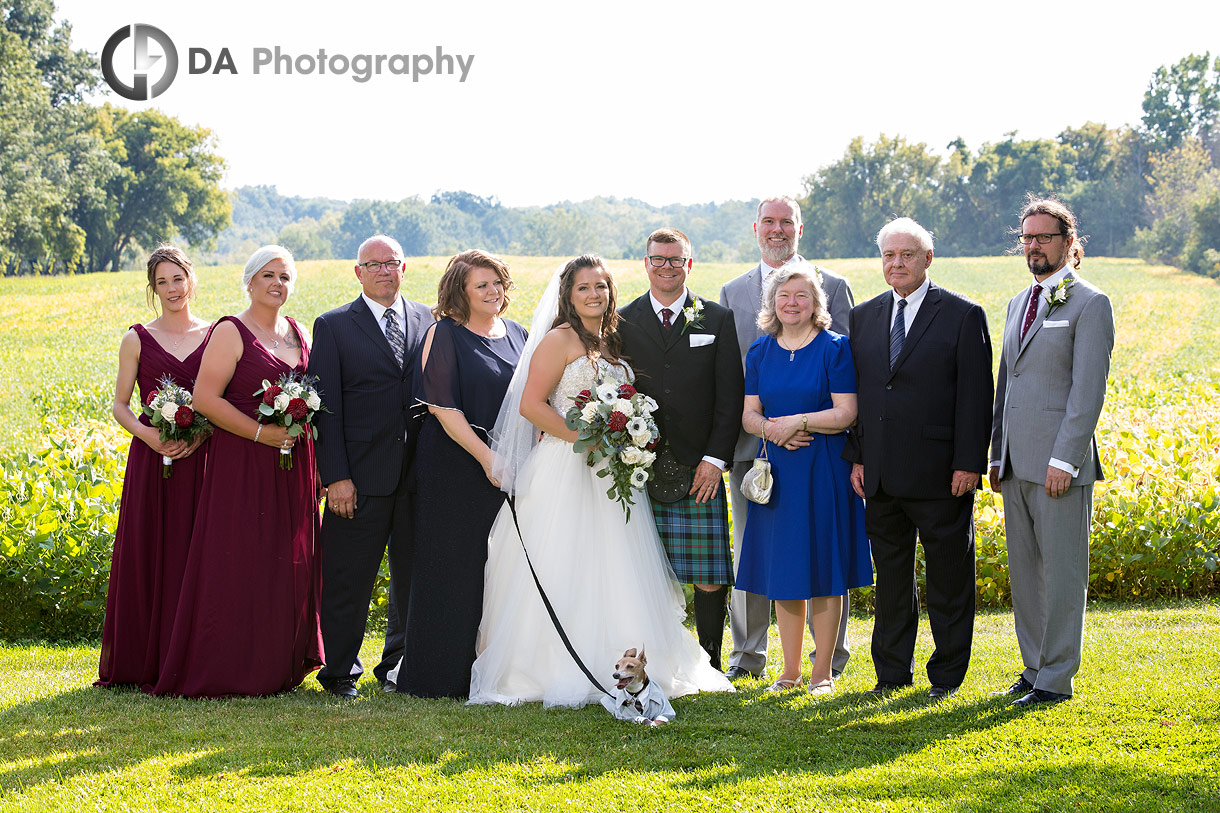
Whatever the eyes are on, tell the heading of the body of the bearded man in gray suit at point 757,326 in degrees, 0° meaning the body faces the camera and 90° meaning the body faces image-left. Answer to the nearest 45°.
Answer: approximately 0°

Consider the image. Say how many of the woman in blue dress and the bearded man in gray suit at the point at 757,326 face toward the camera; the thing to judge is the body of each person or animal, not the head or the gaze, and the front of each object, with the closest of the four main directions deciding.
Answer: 2

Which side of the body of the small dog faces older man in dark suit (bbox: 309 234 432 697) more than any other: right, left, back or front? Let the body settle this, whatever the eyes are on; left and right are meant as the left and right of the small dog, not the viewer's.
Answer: right

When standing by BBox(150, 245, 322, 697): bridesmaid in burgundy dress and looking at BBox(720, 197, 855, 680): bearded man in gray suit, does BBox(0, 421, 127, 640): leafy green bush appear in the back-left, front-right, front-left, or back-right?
back-left

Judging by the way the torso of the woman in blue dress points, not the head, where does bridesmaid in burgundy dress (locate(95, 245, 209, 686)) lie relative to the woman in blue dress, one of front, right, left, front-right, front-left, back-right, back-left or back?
right

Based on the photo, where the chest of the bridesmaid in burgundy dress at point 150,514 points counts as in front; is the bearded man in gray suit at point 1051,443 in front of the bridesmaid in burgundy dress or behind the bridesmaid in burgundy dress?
in front

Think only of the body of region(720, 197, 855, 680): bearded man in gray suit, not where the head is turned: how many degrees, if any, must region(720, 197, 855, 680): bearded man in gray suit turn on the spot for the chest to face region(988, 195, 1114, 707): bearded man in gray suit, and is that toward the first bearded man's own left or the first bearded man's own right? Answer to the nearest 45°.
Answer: approximately 45° to the first bearded man's own left

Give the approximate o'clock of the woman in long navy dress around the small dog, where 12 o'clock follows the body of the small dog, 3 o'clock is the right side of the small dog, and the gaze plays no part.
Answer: The woman in long navy dress is roughly at 3 o'clock from the small dog.

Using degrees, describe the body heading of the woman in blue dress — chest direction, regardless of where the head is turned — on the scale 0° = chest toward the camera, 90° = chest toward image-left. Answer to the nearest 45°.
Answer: approximately 0°

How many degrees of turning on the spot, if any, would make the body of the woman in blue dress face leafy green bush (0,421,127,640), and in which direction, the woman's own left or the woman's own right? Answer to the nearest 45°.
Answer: approximately 90° to the woman's own right

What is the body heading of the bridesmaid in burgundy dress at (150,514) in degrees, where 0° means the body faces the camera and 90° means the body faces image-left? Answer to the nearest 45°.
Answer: approximately 315°
